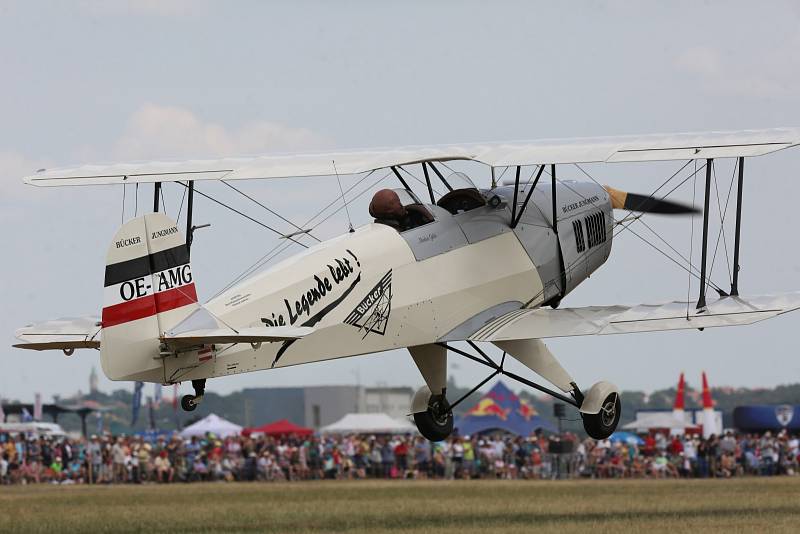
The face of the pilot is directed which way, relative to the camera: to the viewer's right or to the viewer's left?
to the viewer's right

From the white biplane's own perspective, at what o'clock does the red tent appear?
The red tent is roughly at 10 o'clock from the white biplane.

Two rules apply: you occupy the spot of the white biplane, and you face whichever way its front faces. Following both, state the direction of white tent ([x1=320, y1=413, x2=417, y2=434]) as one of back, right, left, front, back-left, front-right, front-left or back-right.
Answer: front-left

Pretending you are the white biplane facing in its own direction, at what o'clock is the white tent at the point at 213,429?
The white tent is roughly at 10 o'clock from the white biplane.

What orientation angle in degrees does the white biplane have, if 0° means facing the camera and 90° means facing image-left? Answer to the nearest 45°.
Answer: approximately 225°
